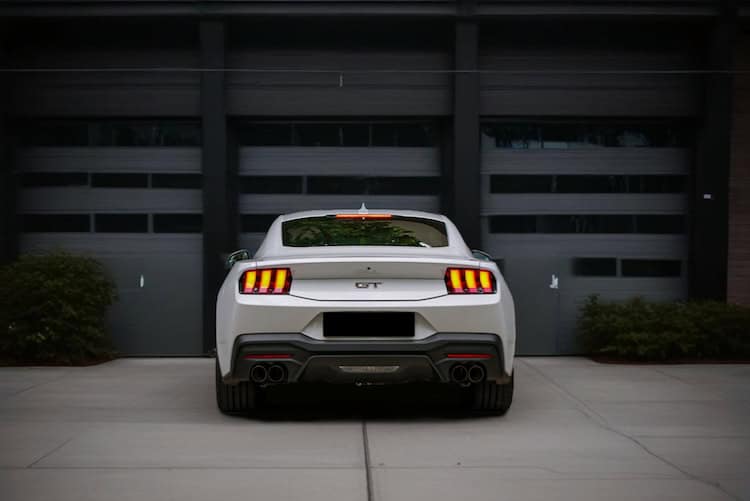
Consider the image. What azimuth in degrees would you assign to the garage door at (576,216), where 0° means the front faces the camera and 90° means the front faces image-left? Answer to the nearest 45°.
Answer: approximately 0°

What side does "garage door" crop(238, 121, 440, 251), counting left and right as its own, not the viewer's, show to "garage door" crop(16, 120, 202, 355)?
right

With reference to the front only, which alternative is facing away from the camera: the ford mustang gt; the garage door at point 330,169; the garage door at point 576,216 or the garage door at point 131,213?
the ford mustang gt

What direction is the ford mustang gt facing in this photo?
away from the camera

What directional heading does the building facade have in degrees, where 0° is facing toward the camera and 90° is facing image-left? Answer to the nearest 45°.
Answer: approximately 0°

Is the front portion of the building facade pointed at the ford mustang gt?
yes

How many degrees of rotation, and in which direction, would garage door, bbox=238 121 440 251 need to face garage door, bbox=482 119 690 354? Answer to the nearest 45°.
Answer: approximately 90° to its left

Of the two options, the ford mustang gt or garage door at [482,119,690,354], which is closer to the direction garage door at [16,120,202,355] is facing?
the ford mustang gt

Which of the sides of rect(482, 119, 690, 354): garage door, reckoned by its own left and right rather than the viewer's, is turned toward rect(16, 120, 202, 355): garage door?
right

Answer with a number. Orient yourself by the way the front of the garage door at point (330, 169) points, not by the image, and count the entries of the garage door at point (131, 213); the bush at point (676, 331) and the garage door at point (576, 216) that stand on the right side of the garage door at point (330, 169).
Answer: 1

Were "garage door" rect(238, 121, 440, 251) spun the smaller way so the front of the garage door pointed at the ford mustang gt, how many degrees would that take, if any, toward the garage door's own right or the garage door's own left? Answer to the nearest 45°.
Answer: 0° — it already faces it

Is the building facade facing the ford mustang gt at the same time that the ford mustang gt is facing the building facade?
yes
